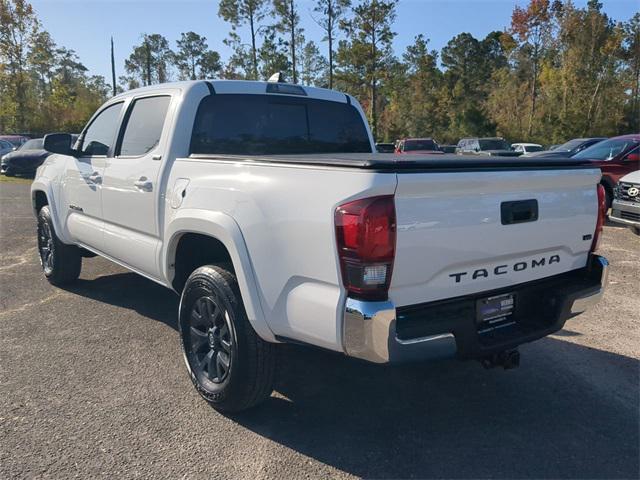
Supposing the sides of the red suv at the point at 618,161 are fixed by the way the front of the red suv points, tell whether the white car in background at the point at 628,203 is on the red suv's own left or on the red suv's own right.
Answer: on the red suv's own left

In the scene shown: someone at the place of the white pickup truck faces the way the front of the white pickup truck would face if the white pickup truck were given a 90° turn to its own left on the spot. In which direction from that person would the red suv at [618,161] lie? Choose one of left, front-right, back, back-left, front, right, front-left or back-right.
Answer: back

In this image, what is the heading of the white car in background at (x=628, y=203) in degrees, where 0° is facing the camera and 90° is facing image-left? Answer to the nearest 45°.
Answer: approximately 45°

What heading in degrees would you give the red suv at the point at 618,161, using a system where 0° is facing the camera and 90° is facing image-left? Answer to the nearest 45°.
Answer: approximately 45°

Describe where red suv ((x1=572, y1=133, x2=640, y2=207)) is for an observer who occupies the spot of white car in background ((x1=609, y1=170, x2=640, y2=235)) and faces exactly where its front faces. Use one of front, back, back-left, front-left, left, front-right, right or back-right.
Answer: back-right

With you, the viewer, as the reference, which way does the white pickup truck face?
facing away from the viewer and to the left of the viewer

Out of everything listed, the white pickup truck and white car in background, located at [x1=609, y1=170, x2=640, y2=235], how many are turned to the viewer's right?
0

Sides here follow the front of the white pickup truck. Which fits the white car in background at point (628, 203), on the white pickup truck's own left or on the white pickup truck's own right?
on the white pickup truck's own right
